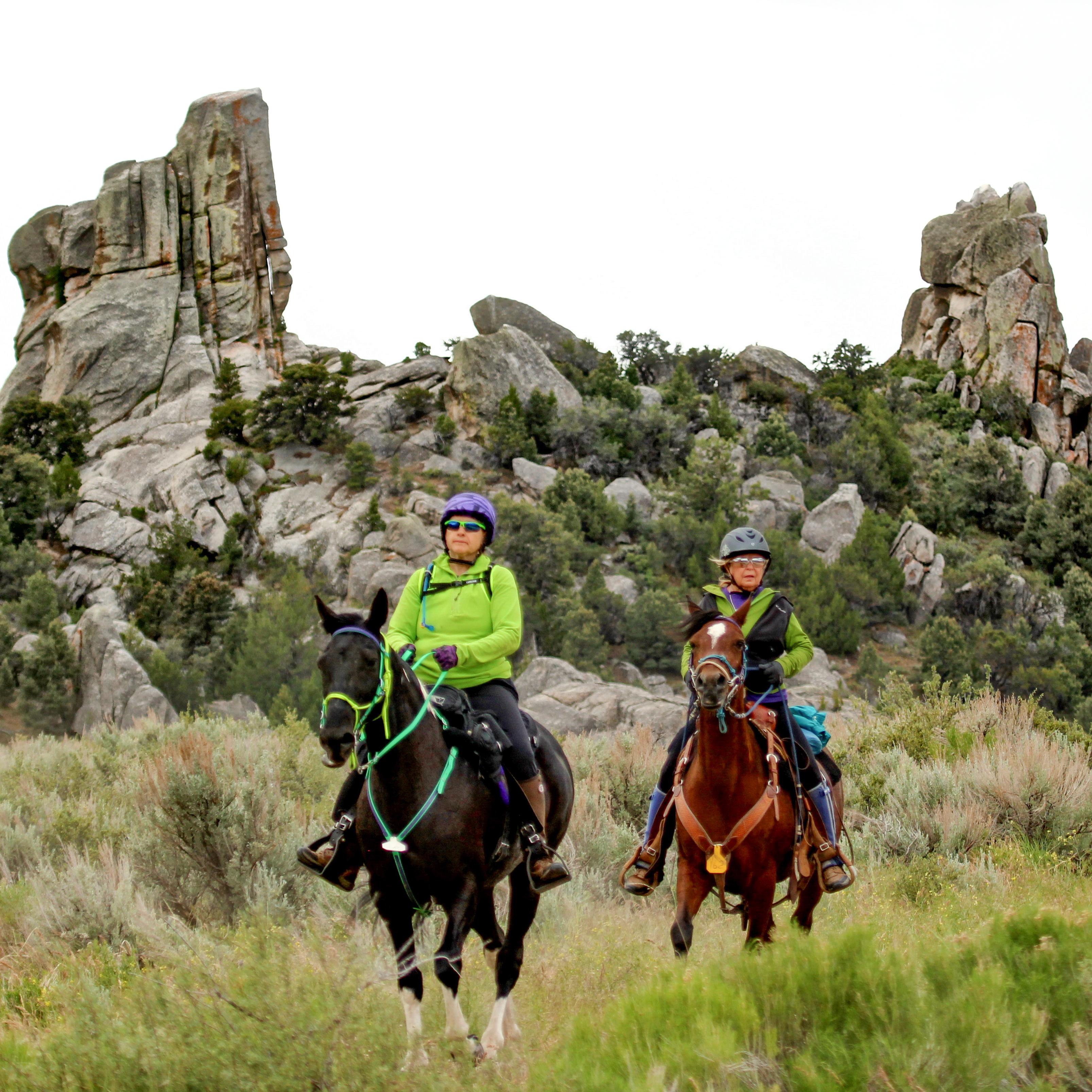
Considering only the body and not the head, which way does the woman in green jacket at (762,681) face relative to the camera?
toward the camera

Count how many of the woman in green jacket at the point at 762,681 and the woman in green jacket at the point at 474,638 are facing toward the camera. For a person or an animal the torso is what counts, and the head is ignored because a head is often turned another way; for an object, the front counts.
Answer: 2

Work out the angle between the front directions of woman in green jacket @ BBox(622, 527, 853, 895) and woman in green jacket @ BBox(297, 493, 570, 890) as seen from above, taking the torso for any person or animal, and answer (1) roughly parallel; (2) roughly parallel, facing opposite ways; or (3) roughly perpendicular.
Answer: roughly parallel

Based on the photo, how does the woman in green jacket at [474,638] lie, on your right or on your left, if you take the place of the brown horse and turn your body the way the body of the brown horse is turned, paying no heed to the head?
on your right

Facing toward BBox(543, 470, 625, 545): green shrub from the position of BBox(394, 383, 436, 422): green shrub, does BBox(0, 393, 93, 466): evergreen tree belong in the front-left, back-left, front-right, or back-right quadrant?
back-right

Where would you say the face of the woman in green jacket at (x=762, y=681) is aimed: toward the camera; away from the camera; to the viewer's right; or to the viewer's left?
toward the camera

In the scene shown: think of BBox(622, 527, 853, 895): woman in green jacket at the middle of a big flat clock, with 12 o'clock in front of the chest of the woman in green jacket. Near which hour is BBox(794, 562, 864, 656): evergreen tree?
The evergreen tree is roughly at 6 o'clock from the woman in green jacket.

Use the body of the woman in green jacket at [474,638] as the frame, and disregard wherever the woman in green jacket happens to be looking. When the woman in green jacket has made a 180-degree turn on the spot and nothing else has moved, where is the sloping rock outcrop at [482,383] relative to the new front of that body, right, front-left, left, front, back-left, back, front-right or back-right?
front

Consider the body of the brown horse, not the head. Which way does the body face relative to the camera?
toward the camera

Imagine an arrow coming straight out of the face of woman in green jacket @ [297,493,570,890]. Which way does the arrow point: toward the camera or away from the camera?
toward the camera

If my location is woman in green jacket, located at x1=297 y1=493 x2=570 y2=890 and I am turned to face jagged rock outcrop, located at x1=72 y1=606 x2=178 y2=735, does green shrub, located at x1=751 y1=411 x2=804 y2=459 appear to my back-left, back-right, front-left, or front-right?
front-right
